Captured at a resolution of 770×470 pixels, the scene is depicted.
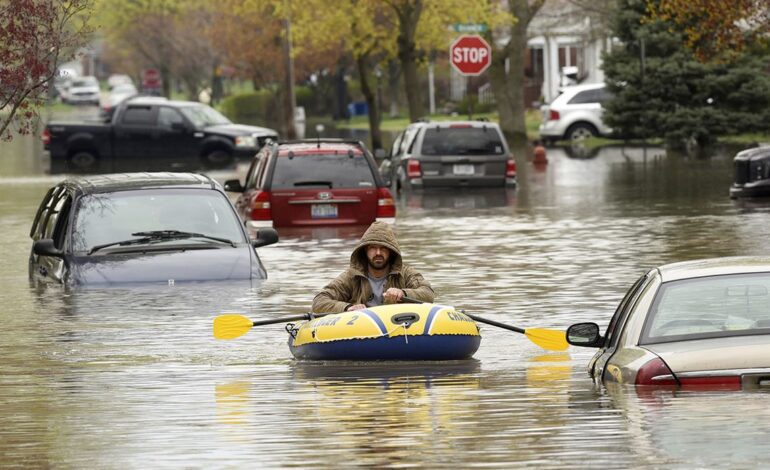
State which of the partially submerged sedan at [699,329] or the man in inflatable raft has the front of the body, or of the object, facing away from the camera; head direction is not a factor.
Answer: the partially submerged sedan

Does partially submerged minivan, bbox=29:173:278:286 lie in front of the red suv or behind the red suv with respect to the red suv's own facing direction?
behind

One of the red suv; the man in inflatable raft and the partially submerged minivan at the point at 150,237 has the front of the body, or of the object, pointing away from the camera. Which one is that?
the red suv

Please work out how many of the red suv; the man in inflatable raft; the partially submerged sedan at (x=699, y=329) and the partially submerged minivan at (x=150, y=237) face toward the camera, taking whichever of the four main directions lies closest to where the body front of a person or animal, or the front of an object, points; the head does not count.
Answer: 2

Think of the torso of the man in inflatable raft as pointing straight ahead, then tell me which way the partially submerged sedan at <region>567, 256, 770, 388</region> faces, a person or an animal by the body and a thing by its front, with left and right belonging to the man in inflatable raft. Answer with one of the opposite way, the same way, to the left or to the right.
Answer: the opposite way

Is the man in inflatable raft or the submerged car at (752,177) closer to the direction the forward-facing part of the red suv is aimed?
the submerged car

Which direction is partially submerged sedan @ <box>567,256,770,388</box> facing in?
away from the camera

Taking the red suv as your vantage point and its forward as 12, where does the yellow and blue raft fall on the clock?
The yellow and blue raft is roughly at 6 o'clock from the red suv.

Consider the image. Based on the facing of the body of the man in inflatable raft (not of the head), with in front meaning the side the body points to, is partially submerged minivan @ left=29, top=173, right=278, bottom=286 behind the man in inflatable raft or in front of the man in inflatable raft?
behind

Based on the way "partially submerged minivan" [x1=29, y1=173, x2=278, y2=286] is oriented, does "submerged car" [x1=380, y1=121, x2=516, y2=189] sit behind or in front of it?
behind
